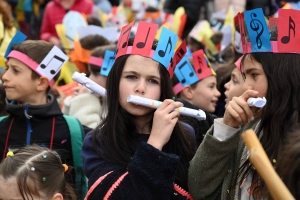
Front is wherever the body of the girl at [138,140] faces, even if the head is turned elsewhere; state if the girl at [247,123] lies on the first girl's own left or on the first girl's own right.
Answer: on the first girl's own left

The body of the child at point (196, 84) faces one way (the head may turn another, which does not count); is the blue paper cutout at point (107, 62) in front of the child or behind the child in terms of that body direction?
behind

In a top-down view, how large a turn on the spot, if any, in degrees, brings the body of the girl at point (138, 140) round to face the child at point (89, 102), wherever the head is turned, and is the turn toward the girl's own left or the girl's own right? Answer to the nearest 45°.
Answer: approximately 180°

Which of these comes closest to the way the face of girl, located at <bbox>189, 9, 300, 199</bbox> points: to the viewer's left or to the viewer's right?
to the viewer's left

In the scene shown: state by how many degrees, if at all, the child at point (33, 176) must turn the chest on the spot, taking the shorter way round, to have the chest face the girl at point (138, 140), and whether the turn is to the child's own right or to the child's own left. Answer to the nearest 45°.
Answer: approximately 135° to the child's own left
